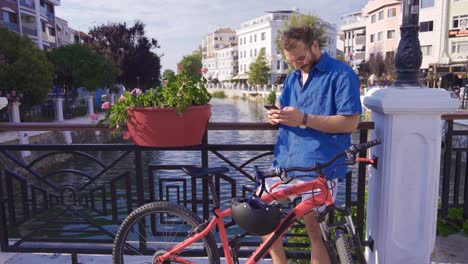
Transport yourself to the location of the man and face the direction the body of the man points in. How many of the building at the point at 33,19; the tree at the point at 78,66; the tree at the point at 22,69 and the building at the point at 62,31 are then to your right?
4

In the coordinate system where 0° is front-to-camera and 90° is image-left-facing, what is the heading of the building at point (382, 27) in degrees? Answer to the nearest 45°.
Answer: approximately 45°

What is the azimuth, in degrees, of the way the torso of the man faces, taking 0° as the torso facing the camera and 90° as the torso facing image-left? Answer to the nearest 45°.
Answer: approximately 45°

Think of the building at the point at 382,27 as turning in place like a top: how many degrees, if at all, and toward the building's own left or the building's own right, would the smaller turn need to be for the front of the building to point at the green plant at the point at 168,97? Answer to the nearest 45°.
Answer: approximately 45° to the building's own left

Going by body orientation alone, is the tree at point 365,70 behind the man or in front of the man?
behind

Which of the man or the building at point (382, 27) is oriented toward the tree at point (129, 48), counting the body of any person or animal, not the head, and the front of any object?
the building

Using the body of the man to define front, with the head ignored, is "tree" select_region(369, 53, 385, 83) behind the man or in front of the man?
behind

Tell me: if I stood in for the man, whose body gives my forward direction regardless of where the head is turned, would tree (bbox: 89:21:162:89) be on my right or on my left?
on my right

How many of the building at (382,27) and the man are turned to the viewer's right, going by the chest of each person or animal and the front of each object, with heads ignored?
0

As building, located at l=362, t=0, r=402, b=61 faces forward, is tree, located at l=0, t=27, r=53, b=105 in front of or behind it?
in front

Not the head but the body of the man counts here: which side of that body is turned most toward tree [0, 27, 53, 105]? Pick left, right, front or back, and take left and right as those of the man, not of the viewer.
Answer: right

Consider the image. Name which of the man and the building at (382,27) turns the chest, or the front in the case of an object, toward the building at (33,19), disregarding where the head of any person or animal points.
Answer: the building at (382,27)

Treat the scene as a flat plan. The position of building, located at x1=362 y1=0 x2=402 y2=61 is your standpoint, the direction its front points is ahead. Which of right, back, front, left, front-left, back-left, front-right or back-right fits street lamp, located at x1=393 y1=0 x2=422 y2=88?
front-left
